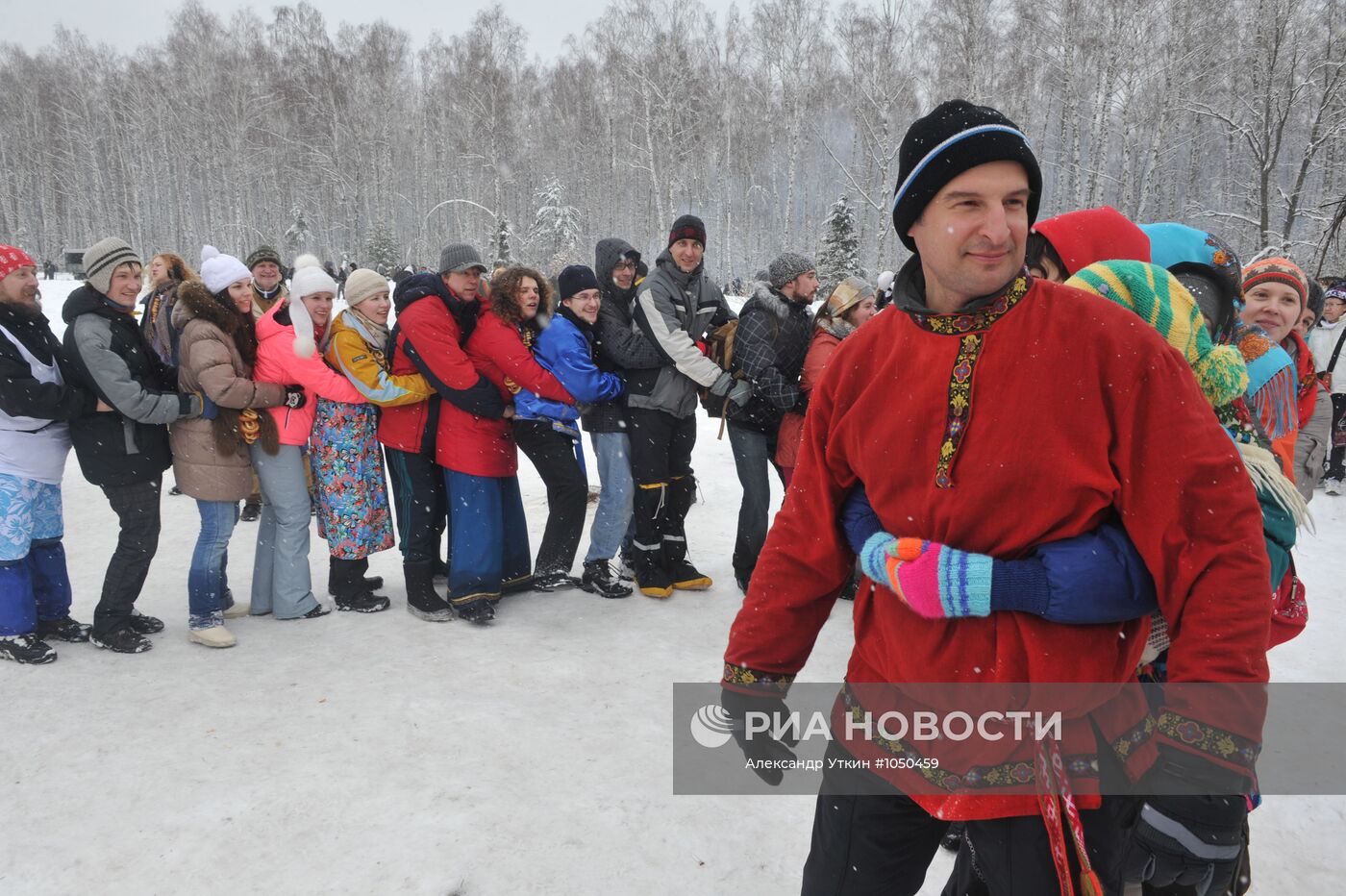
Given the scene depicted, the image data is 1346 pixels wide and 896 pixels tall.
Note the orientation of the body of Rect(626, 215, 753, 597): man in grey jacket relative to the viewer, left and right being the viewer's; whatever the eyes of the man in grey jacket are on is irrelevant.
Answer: facing the viewer and to the right of the viewer

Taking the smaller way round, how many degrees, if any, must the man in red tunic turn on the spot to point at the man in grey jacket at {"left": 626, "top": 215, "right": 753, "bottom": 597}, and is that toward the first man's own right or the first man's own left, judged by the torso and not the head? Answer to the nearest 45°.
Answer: approximately 135° to the first man's own right

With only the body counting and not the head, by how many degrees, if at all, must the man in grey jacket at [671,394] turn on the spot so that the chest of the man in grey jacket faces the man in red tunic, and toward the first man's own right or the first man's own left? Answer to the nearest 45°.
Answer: approximately 45° to the first man's own right

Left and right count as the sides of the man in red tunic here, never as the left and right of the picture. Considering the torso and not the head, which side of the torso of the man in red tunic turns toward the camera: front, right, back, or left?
front

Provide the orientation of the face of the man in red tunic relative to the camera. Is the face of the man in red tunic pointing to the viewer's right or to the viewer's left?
to the viewer's right

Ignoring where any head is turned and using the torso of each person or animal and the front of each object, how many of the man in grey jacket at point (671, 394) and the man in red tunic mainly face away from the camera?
0
